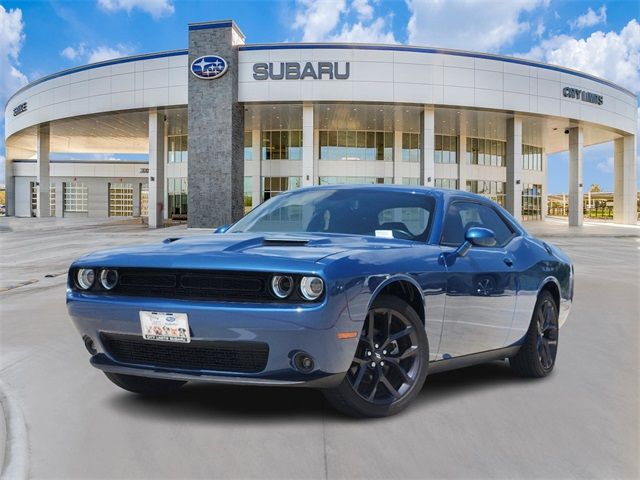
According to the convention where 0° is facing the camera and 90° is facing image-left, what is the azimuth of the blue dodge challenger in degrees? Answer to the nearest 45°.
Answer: approximately 45°
